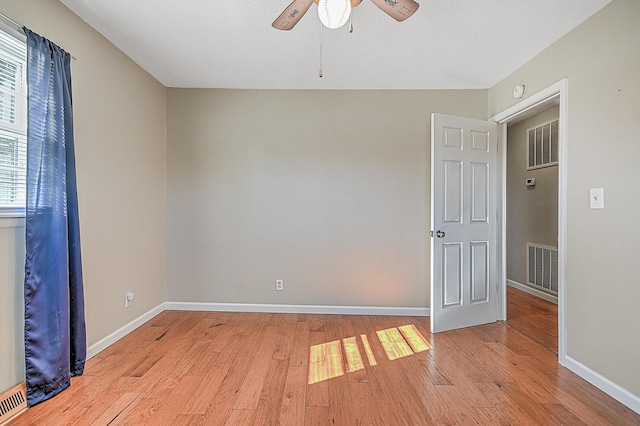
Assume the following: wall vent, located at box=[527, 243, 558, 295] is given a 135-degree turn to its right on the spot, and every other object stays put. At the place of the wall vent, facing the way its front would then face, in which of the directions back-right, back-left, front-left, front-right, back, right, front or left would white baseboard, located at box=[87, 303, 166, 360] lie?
back-left

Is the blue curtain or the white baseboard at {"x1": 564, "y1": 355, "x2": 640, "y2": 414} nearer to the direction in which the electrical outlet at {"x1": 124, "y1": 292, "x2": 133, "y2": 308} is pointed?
the white baseboard

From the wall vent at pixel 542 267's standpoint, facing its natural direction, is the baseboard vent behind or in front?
in front

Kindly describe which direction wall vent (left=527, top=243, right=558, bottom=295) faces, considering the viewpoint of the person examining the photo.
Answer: facing the viewer and to the left of the viewer

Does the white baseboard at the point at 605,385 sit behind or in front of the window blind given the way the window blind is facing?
in front

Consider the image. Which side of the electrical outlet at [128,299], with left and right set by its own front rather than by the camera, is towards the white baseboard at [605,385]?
front

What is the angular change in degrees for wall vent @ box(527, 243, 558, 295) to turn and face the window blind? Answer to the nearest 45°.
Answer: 0° — it already faces it

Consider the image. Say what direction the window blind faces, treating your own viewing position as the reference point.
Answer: facing the viewer and to the right of the viewer
